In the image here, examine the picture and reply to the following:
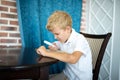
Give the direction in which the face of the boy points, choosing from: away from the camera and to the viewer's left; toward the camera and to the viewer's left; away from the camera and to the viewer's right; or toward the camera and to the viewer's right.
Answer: toward the camera and to the viewer's left

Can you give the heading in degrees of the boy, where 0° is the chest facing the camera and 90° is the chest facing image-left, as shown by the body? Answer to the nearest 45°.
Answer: approximately 90°
